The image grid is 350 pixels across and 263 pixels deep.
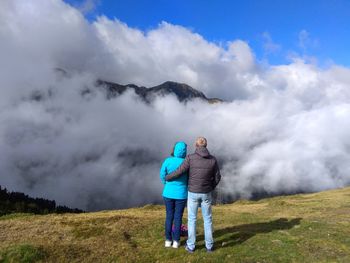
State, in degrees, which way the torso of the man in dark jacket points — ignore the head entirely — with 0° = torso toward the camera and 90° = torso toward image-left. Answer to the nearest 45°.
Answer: approximately 180°
